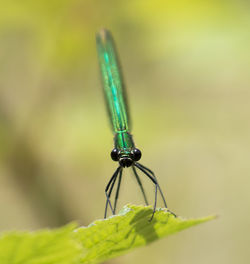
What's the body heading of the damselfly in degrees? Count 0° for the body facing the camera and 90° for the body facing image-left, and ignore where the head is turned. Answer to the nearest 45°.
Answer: approximately 0°
